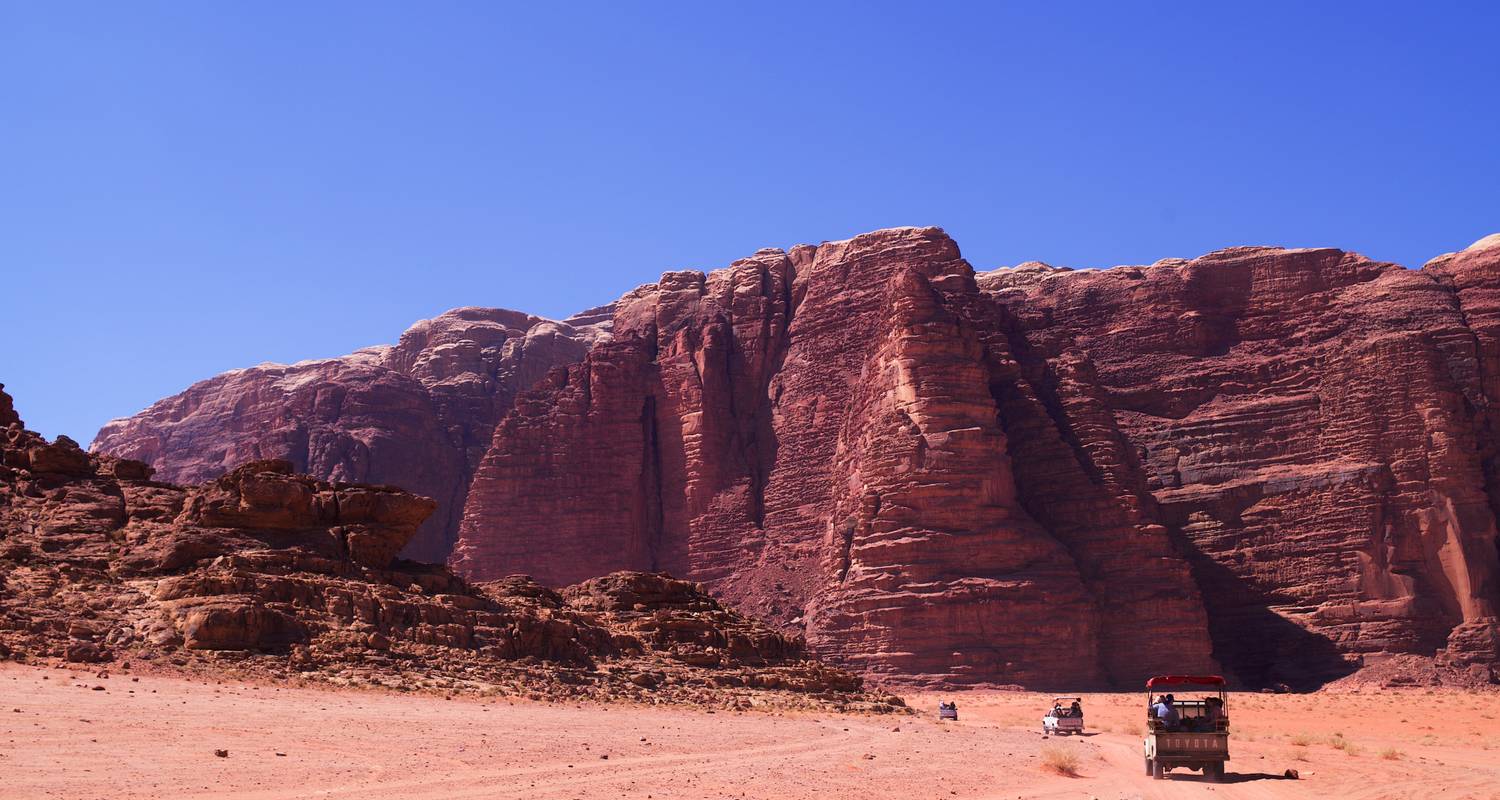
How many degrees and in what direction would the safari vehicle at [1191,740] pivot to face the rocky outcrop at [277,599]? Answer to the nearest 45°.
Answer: approximately 90° to its left

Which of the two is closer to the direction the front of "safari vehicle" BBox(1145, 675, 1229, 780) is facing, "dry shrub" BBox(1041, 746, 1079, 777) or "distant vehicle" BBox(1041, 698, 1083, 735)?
the distant vehicle

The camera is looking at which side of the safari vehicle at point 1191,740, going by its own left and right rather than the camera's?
back

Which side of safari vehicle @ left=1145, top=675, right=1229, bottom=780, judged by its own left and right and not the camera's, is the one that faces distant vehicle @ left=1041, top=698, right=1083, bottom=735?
front

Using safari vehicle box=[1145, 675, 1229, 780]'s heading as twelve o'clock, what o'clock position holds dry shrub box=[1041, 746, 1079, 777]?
The dry shrub is roughly at 9 o'clock from the safari vehicle.
